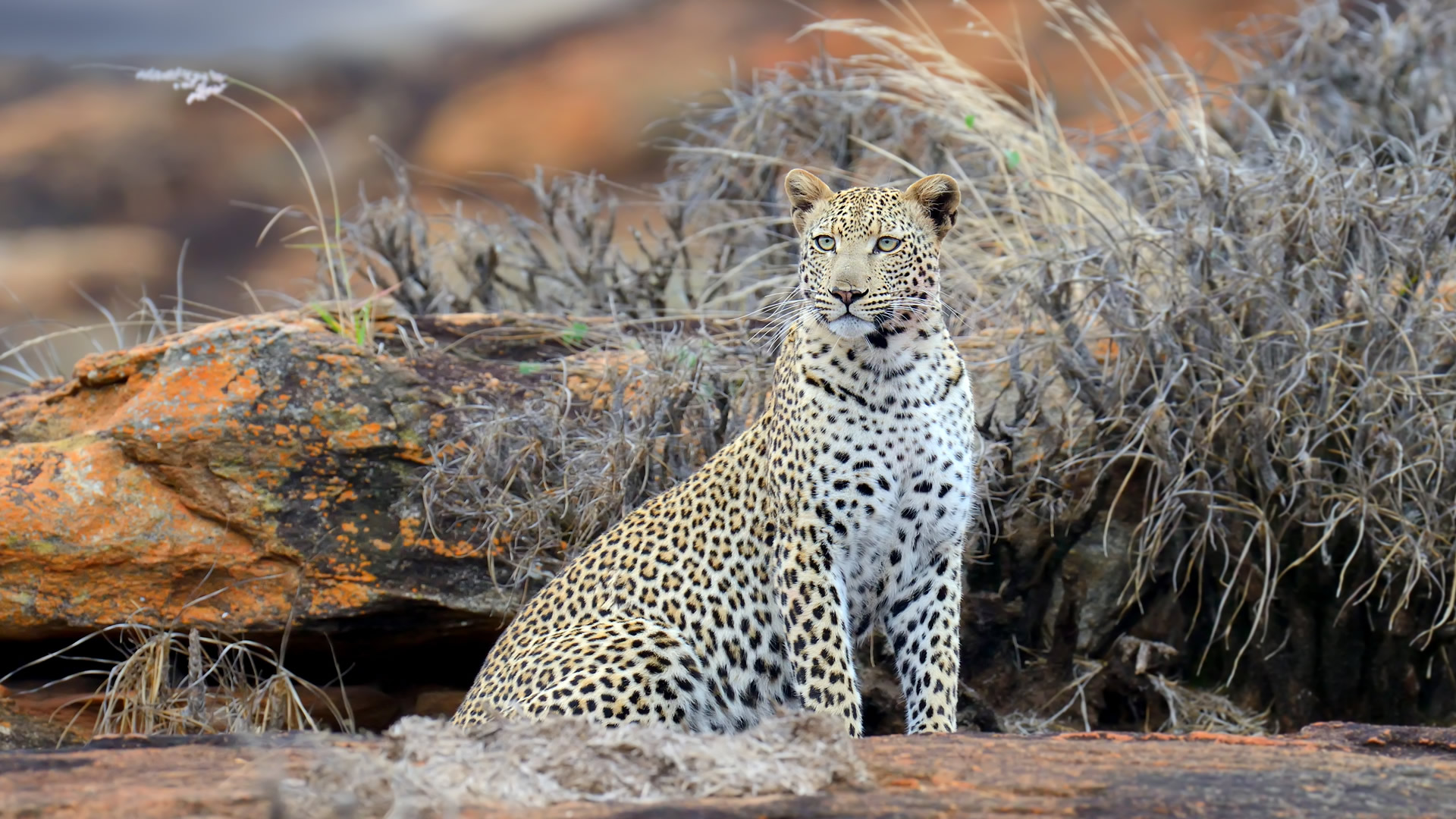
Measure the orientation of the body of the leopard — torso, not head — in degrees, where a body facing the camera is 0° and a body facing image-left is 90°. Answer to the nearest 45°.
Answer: approximately 315°

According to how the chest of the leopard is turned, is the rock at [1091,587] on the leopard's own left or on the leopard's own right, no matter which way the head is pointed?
on the leopard's own left

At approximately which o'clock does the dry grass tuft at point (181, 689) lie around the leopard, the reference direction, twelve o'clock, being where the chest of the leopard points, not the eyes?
The dry grass tuft is roughly at 5 o'clock from the leopard.

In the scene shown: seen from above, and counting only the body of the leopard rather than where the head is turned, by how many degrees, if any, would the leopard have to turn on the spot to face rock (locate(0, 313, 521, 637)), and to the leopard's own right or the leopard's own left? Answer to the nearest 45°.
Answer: approximately 180°
